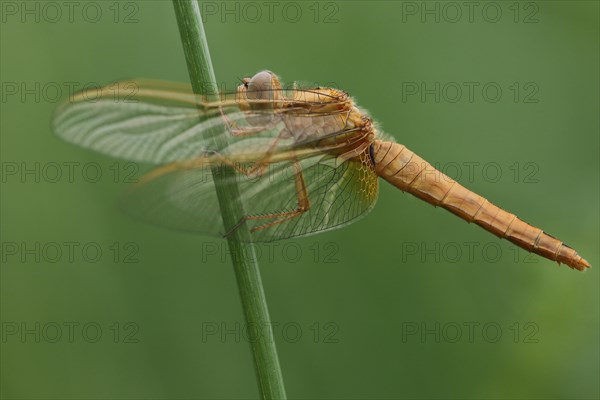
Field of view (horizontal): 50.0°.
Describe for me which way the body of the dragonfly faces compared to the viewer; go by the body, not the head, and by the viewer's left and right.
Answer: facing to the left of the viewer
